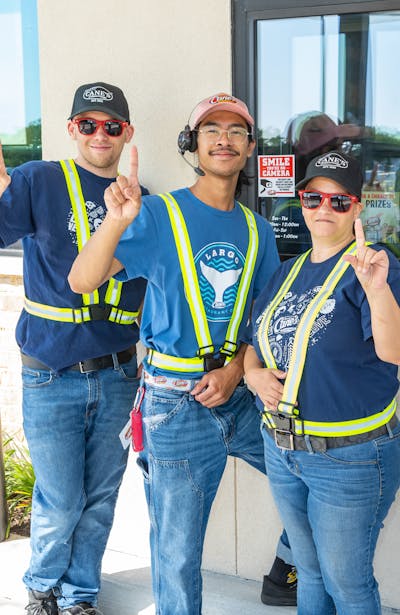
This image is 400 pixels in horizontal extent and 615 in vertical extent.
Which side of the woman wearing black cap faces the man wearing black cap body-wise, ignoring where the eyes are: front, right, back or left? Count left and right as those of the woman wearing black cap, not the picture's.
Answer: right

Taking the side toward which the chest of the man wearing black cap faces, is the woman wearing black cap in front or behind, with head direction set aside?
in front

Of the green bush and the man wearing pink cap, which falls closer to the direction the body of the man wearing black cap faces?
the man wearing pink cap

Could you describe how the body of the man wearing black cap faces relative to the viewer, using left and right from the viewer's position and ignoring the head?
facing the viewer

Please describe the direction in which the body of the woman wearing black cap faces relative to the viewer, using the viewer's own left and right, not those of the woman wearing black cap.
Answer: facing the viewer and to the left of the viewer

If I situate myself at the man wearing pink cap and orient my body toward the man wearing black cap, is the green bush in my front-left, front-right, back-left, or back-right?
front-right

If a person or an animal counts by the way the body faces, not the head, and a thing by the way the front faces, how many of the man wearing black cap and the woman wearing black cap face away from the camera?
0

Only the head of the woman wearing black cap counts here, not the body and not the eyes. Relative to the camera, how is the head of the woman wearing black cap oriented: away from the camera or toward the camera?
toward the camera

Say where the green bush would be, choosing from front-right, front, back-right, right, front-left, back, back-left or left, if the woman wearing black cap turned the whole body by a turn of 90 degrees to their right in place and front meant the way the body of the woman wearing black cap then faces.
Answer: front

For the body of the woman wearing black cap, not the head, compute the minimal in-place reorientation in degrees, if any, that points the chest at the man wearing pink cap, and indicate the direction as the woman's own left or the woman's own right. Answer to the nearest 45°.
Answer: approximately 90° to the woman's own right
